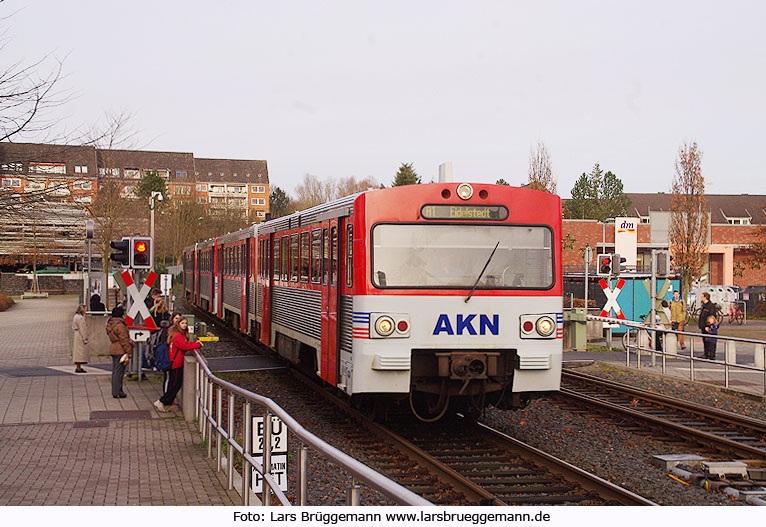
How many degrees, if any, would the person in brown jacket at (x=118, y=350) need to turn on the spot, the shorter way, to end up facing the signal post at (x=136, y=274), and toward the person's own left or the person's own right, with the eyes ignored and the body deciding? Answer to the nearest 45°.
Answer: approximately 45° to the person's own left

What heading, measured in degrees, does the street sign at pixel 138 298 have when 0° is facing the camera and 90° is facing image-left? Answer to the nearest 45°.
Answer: approximately 0°

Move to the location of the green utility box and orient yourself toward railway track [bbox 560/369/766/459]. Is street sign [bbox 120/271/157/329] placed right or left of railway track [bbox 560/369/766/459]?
right

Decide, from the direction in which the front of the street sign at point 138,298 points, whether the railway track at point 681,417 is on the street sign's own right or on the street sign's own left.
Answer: on the street sign's own left

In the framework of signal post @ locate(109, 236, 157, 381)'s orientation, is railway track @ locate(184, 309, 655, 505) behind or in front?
in front

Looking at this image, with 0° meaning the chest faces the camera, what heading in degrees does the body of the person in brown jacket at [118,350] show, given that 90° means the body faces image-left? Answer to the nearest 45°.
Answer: approximately 225°

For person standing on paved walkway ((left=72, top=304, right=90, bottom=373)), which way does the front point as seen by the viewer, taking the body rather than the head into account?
to the viewer's right

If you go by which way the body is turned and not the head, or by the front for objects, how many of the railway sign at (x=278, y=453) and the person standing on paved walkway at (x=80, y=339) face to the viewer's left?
0

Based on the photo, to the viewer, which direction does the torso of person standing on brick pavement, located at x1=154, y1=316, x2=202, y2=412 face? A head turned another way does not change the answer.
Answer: to the viewer's right

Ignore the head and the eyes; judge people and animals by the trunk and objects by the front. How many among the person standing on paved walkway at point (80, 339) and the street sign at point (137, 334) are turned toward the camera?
1

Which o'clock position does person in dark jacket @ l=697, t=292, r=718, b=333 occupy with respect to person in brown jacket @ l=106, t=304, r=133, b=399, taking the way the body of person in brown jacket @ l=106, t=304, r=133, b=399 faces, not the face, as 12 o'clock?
person in dark jacket @ l=697, t=292, r=718, b=333 is roughly at 1 o'clock from person in brown jacket @ l=106, t=304, r=133, b=399.
